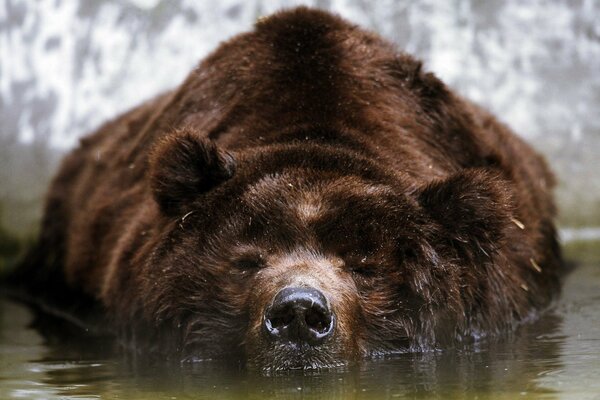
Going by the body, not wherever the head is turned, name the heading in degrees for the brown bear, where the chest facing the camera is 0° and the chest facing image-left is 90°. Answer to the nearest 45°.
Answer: approximately 0°
